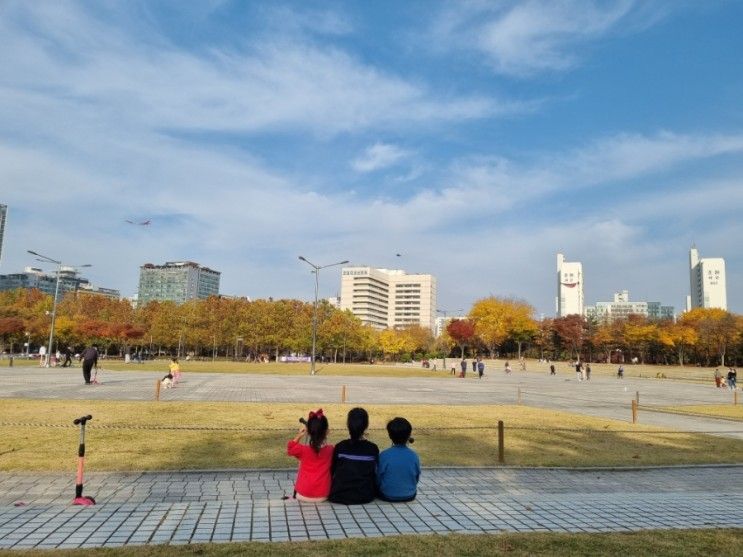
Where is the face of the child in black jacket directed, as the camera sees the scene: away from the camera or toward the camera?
away from the camera

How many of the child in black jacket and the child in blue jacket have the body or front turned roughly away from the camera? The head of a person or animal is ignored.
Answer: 2

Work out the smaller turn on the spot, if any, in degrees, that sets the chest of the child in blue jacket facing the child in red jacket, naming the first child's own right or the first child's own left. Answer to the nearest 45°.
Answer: approximately 90° to the first child's own left

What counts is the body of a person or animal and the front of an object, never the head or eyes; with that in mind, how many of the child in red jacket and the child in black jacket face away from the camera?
2

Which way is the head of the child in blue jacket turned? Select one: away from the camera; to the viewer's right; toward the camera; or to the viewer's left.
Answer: away from the camera

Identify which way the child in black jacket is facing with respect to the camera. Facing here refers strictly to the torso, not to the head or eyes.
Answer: away from the camera

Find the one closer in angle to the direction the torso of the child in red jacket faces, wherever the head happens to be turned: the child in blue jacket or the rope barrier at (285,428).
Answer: the rope barrier

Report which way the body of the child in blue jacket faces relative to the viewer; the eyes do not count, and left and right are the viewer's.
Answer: facing away from the viewer

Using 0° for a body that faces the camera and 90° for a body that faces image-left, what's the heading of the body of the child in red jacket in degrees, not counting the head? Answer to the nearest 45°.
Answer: approximately 180°

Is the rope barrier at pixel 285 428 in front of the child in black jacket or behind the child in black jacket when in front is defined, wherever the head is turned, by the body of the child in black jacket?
in front

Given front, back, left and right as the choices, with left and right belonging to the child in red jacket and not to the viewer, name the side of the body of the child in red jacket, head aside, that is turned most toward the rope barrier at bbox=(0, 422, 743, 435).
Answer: front
